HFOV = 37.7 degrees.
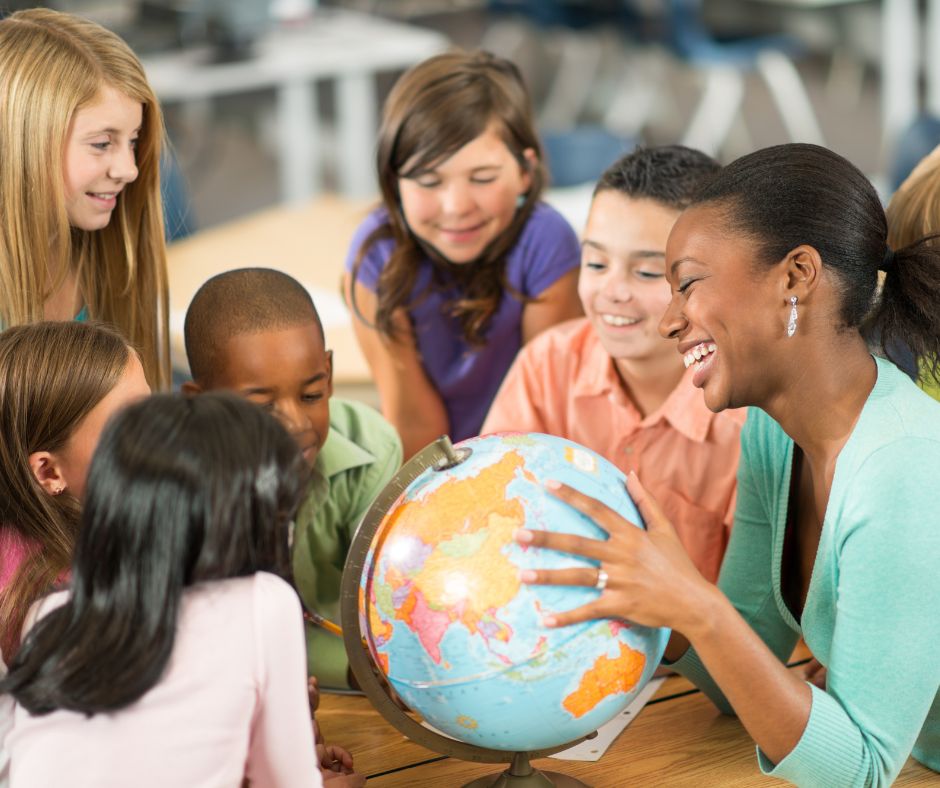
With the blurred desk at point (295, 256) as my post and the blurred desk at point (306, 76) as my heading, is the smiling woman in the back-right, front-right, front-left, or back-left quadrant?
back-right

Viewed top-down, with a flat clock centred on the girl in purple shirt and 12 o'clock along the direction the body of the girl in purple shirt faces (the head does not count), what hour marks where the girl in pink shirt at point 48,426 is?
The girl in pink shirt is roughly at 1 o'clock from the girl in purple shirt.

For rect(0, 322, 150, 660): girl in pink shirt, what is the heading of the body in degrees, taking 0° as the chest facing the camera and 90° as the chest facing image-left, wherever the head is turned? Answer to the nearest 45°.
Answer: approximately 270°

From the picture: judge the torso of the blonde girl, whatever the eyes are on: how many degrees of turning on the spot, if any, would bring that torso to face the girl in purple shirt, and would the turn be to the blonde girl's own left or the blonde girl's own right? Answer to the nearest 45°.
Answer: approximately 90° to the blonde girl's own left

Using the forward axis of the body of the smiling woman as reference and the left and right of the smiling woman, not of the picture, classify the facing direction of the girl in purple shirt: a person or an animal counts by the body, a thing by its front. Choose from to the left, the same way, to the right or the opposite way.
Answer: to the left

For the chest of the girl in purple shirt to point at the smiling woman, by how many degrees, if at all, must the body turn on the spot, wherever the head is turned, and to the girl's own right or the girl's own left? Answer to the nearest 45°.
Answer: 0° — they already face them

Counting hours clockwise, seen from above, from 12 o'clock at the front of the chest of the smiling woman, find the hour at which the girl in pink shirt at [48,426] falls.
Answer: The girl in pink shirt is roughly at 12 o'clock from the smiling woman.

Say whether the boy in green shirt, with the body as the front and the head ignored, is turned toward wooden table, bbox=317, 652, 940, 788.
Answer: yes

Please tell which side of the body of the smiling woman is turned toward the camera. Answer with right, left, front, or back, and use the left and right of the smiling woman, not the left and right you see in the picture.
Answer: left

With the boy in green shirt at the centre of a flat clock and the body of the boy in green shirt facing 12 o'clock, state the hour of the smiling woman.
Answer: The smiling woman is roughly at 12 o'clock from the boy in green shirt.
